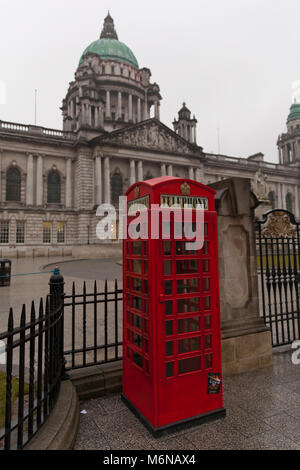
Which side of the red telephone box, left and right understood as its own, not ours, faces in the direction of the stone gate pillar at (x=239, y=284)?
left

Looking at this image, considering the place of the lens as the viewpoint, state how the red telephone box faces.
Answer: facing the viewer and to the right of the viewer

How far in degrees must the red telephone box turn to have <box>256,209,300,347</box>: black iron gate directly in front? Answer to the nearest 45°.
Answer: approximately 90° to its left

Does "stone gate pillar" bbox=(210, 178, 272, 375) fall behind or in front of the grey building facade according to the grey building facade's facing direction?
in front

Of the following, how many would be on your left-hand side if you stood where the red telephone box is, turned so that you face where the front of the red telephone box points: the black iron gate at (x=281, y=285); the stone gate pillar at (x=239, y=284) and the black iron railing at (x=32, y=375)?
2

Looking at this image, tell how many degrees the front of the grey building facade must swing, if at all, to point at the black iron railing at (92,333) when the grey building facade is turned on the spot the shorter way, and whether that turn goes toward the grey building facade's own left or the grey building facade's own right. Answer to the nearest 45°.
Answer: approximately 45° to the grey building facade's own right

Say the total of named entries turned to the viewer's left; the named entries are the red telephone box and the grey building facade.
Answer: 0

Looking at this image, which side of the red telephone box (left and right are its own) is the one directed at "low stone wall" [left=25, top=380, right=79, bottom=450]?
right

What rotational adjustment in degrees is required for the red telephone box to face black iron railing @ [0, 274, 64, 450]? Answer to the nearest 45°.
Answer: approximately 135° to its right
